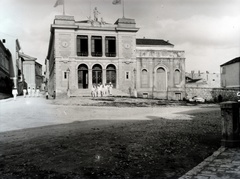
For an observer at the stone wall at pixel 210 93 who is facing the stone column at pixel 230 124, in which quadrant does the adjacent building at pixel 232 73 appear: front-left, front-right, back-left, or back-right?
back-left

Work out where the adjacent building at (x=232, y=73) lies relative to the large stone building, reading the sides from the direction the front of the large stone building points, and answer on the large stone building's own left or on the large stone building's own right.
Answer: on the large stone building's own left

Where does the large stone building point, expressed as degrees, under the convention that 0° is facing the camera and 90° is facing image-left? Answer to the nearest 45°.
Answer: approximately 0°

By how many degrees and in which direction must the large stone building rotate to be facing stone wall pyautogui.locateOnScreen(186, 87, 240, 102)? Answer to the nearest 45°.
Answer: approximately 90° to its left
